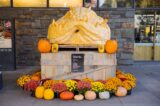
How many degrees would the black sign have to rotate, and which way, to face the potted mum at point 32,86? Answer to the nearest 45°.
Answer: approximately 45° to its right

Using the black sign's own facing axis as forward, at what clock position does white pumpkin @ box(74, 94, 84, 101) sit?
The white pumpkin is roughly at 12 o'clock from the black sign.

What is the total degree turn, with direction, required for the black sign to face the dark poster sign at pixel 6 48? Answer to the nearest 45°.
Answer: approximately 135° to its right

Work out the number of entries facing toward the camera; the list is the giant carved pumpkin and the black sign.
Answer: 2

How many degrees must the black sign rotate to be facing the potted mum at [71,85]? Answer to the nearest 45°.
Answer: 0° — it already faces it

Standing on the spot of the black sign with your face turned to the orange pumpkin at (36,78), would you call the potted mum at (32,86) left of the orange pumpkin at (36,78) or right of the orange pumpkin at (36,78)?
left

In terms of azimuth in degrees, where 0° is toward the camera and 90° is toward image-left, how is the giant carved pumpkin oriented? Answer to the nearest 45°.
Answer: approximately 0°
